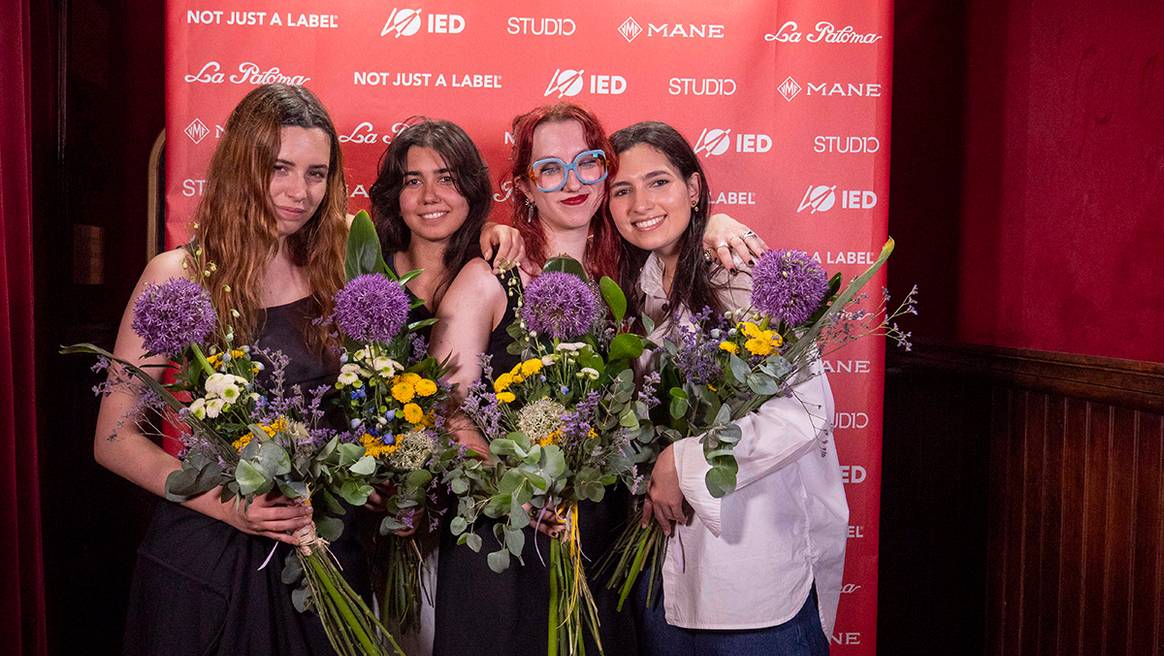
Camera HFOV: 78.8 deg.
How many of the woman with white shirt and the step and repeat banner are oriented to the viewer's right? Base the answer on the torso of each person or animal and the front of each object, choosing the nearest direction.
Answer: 0

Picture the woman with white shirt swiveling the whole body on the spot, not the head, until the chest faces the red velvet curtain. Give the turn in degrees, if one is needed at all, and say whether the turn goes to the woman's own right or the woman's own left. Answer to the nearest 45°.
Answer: approximately 45° to the woman's own right

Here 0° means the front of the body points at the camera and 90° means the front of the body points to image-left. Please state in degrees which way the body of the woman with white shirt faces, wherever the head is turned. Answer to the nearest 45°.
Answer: approximately 45°

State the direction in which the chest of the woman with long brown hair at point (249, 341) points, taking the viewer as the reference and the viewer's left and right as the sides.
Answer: facing the viewer and to the right of the viewer

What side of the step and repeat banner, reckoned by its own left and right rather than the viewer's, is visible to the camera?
front

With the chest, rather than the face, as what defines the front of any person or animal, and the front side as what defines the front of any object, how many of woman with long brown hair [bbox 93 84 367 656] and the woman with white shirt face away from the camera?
0

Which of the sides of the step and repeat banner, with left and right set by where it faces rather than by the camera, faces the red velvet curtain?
right

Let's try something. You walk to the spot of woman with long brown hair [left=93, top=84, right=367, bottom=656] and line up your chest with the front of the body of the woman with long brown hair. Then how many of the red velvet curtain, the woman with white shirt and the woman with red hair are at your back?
1

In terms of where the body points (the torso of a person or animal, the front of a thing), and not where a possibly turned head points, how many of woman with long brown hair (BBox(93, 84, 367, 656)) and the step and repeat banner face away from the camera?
0

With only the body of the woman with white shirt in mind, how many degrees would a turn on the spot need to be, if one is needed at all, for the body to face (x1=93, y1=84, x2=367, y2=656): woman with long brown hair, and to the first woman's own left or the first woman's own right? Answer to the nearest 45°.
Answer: approximately 45° to the first woman's own right

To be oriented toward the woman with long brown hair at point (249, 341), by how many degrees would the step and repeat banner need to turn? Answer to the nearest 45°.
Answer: approximately 45° to its right
